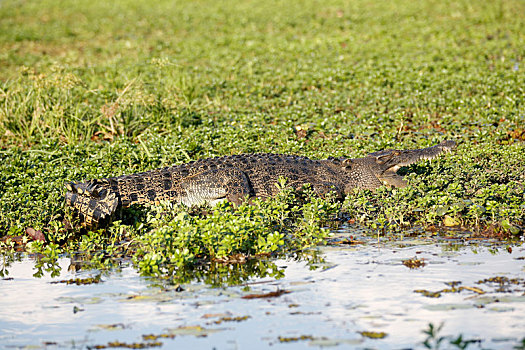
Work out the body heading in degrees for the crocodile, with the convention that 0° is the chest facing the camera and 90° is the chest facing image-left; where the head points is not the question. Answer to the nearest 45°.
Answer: approximately 270°
